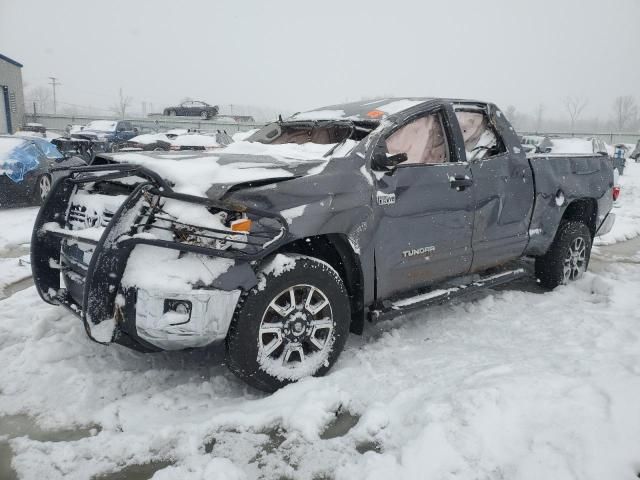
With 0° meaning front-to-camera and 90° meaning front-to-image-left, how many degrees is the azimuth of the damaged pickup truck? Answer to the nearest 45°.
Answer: approximately 45°

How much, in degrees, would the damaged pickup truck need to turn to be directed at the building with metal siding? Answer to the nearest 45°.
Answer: approximately 90° to its right

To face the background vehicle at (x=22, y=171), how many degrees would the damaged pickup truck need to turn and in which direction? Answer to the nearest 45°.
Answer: approximately 90° to its right

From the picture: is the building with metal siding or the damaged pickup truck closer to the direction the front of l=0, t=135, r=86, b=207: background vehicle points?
the building with metal siding

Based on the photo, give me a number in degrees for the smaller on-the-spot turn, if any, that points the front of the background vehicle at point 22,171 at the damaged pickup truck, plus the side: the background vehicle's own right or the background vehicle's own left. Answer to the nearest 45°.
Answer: approximately 135° to the background vehicle's own right

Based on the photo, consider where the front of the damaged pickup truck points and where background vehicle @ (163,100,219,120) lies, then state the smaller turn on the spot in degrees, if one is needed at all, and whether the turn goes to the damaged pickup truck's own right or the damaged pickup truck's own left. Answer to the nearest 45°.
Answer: approximately 135° to the damaged pickup truck's own right
